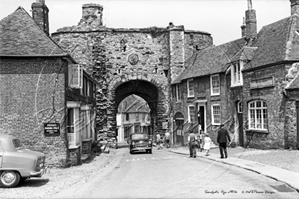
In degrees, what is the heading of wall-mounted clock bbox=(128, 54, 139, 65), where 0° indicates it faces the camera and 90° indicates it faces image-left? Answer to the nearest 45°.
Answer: approximately 0°
